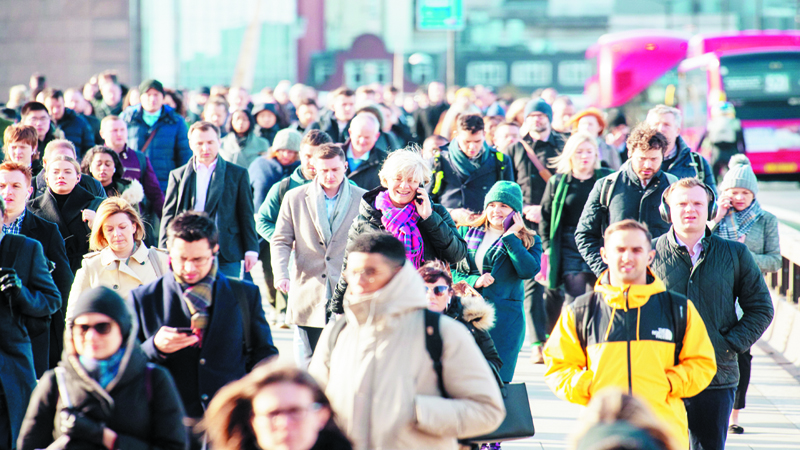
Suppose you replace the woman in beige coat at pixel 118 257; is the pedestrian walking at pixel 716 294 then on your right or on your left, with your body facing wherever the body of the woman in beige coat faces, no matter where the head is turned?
on your left

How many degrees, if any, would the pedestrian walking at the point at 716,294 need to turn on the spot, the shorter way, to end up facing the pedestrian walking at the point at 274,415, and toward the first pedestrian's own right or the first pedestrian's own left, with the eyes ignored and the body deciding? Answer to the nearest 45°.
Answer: approximately 45° to the first pedestrian's own right

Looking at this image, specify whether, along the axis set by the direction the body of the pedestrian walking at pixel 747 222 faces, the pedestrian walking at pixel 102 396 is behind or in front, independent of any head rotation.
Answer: in front

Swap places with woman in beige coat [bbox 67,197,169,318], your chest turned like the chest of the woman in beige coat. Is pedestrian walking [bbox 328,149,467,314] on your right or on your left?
on your left

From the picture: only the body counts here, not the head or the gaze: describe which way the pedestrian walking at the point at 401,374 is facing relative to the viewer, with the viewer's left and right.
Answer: facing the viewer and to the left of the viewer

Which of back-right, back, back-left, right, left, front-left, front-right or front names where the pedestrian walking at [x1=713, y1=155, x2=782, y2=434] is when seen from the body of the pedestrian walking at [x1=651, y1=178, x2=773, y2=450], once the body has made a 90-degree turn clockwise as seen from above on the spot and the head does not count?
right

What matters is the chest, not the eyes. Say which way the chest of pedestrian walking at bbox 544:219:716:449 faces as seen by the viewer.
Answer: toward the camera

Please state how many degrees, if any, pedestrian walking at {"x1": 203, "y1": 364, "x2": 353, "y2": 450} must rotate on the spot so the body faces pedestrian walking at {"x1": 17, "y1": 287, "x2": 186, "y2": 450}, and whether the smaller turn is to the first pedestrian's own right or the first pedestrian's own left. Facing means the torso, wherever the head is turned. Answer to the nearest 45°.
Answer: approximately 135° to the first pedestrian's own right

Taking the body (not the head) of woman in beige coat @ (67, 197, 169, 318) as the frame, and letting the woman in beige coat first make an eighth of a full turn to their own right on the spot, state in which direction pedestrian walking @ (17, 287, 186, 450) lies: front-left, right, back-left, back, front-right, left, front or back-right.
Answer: front-left

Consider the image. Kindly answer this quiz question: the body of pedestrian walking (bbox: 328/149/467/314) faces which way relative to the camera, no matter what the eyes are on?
toward the camera

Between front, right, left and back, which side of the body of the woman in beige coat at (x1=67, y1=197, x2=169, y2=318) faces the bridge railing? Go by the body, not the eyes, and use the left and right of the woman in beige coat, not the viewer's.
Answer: left
